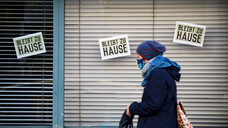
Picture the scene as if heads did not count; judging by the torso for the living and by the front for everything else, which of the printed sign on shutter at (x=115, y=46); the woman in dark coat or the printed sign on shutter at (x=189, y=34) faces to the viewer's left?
the woman in dark coat

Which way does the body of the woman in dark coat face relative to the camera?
to the viewer's left

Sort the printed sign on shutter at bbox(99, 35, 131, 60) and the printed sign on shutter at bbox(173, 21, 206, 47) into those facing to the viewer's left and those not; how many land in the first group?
0

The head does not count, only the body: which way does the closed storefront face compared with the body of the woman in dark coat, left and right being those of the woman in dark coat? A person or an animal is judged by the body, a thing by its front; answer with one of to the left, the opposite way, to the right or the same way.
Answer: to the left

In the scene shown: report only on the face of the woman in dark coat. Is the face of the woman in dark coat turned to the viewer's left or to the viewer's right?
to the viewer's left

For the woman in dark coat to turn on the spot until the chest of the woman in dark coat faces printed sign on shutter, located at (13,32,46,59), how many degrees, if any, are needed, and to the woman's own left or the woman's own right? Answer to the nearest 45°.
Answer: approximately 45° to the woman's own right

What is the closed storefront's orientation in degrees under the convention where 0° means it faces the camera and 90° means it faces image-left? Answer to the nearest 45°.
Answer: approximately 0°

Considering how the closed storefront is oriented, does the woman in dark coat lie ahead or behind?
ahead
